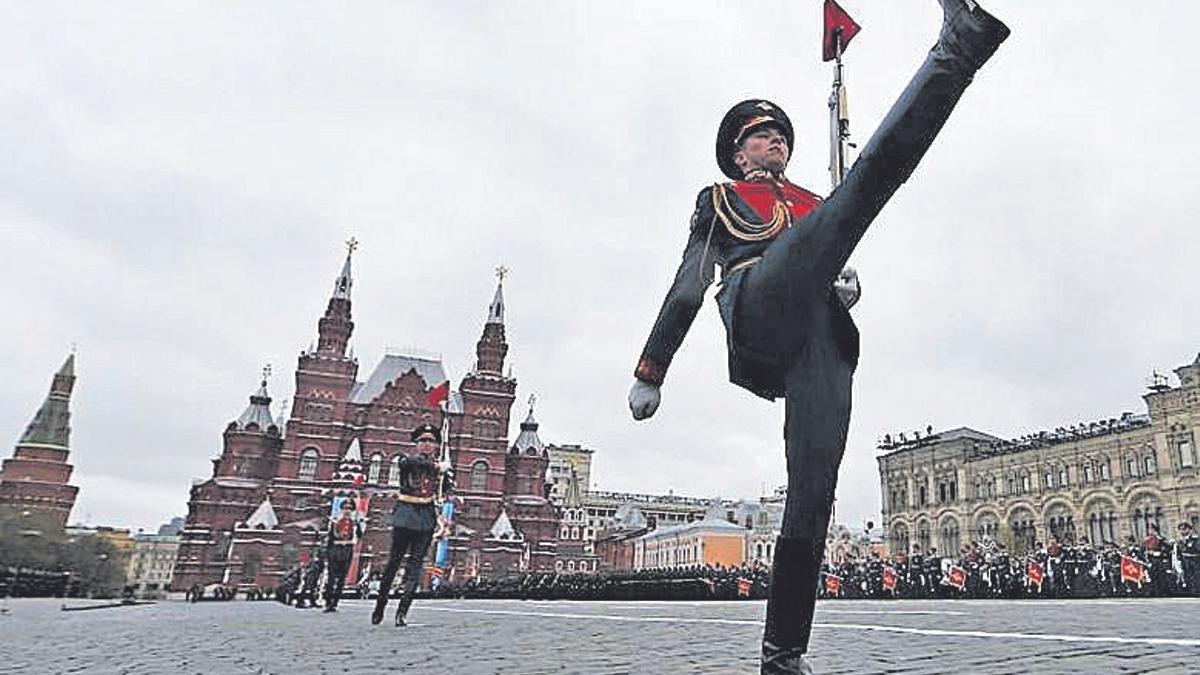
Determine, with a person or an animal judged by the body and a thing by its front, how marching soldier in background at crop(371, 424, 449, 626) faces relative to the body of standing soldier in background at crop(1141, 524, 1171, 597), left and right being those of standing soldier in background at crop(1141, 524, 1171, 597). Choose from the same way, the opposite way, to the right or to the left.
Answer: to the left

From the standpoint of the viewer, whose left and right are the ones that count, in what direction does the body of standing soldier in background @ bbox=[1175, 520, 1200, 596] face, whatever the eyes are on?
facing the viewer and to the left of the viewer

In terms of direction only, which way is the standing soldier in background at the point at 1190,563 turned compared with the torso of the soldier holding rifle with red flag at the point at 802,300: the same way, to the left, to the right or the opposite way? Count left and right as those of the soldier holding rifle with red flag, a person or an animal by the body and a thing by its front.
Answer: to the right

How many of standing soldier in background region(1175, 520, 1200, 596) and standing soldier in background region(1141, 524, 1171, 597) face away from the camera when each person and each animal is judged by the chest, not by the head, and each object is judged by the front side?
0

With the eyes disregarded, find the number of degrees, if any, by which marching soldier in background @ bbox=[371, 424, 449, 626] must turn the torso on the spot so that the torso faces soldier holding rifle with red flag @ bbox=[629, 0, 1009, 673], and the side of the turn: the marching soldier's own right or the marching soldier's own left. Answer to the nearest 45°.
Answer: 0° — they already face them

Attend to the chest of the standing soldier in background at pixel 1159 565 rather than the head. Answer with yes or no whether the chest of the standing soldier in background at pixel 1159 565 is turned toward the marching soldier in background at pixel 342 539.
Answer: yes

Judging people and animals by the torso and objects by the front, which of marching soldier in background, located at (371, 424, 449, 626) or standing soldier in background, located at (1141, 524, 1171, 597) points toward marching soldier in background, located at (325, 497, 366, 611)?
standing soldier in background, located at (1141, 524, 1171, 597)

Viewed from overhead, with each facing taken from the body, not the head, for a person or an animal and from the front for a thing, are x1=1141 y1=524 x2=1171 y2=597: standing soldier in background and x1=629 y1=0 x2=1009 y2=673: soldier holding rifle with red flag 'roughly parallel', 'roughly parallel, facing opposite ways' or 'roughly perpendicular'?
roughly perpendicular

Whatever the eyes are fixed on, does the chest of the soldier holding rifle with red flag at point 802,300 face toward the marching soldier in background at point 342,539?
no

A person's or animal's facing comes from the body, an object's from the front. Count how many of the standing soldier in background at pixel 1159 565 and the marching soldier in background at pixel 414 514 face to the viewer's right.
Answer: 0

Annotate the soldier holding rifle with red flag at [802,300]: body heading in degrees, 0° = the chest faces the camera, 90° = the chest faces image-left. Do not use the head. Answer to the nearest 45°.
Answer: approximately 315°

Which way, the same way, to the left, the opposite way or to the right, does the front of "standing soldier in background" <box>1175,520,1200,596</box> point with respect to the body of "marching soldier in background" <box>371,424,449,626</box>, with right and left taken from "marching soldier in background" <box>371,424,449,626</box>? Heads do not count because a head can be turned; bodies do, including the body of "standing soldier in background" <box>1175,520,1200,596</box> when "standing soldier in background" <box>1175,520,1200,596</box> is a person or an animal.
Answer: to the right

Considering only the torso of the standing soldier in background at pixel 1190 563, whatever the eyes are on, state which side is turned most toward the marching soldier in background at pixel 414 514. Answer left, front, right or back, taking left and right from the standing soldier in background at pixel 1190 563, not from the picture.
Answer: front

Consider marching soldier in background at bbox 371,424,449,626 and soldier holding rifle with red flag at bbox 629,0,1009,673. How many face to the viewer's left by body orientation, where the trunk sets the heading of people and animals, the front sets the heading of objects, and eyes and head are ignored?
0

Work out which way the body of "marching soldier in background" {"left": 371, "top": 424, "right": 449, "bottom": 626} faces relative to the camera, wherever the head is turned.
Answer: toward the camera

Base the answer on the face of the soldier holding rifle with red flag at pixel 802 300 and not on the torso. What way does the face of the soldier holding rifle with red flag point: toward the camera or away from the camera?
toward the camera

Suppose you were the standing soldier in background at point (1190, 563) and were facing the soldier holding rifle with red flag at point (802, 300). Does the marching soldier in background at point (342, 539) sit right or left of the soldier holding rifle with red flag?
right

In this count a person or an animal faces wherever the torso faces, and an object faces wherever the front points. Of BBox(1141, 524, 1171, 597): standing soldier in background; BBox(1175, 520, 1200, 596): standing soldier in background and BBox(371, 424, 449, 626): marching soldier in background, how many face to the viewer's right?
0
